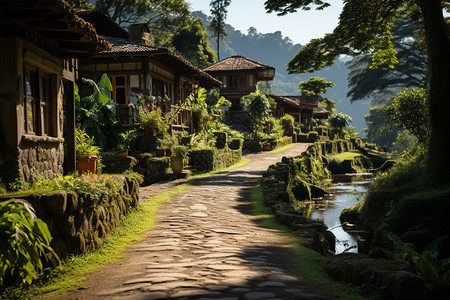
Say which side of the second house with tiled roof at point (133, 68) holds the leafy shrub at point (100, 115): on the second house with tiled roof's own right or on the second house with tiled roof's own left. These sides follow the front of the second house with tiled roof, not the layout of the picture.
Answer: on the second house with tiled roof's own right

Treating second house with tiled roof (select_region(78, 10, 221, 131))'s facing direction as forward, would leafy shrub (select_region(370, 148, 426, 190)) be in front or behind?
in front

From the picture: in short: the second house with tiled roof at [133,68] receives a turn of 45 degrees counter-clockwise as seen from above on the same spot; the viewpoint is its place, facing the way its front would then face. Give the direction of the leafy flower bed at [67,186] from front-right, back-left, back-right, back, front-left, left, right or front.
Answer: right

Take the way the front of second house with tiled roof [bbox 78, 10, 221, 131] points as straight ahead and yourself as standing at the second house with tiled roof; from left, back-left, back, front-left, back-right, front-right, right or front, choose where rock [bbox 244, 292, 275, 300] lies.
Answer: front-right

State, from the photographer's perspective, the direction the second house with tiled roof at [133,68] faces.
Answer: facing the viewer and to the right of the viewer

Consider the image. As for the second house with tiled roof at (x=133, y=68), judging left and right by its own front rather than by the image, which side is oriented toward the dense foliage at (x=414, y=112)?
front

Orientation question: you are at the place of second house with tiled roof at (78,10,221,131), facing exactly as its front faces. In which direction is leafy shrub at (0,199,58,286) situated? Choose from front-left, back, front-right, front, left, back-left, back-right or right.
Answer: front-right

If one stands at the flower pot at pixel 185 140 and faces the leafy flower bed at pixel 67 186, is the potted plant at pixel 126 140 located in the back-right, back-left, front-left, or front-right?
front-right

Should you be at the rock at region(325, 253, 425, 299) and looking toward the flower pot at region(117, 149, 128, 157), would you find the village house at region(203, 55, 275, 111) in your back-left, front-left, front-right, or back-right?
front-right

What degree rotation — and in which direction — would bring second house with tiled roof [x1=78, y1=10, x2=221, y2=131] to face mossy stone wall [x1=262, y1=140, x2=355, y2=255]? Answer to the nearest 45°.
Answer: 0° — it already faces it
